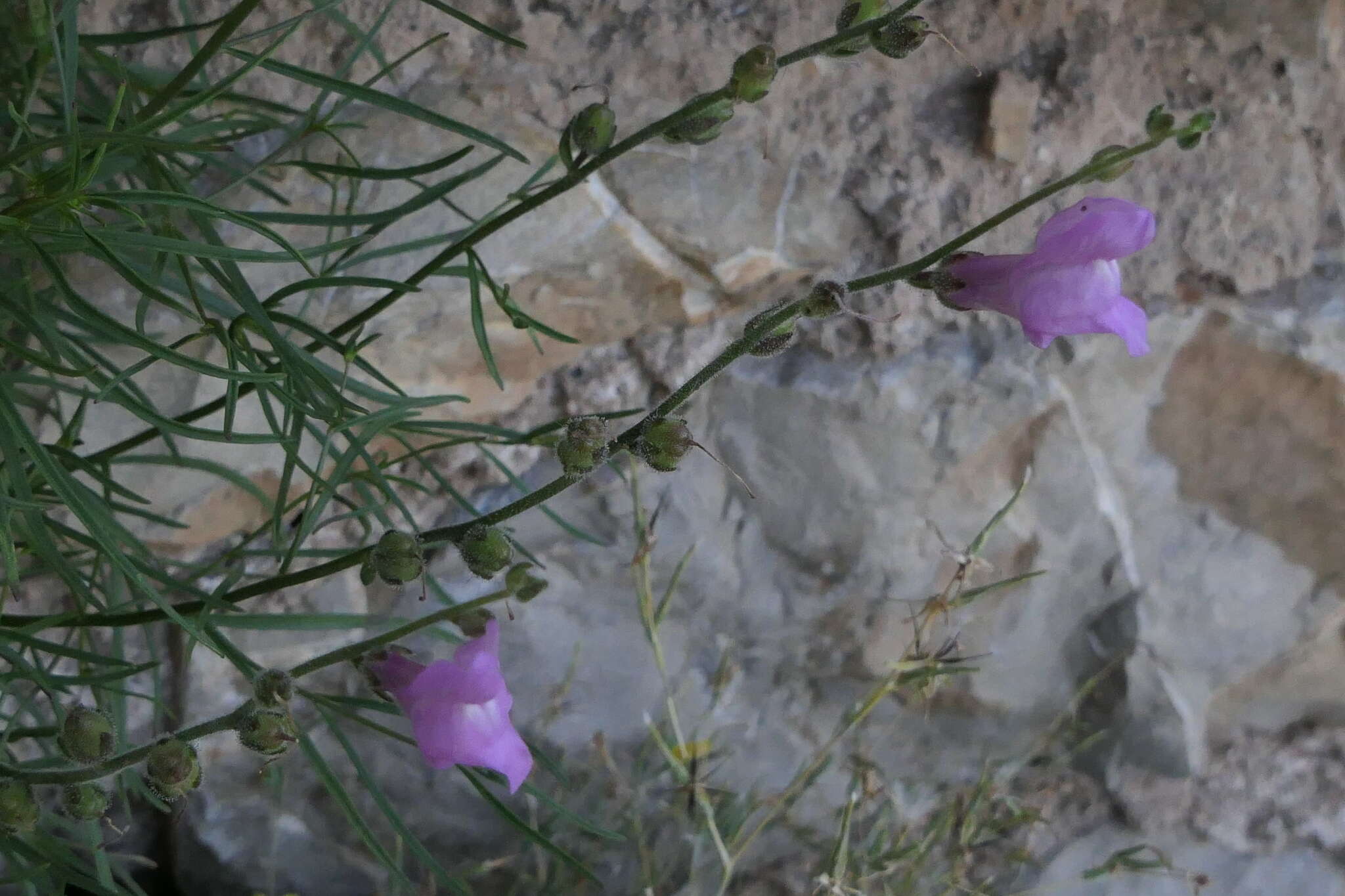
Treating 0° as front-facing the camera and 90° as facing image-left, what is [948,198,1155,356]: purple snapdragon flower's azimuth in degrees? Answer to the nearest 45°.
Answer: approximately 270°
